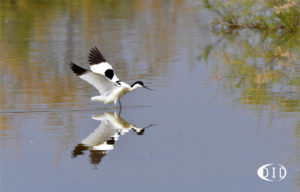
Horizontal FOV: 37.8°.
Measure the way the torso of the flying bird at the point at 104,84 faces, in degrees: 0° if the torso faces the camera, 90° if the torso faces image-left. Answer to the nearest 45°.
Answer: approximately 270°
